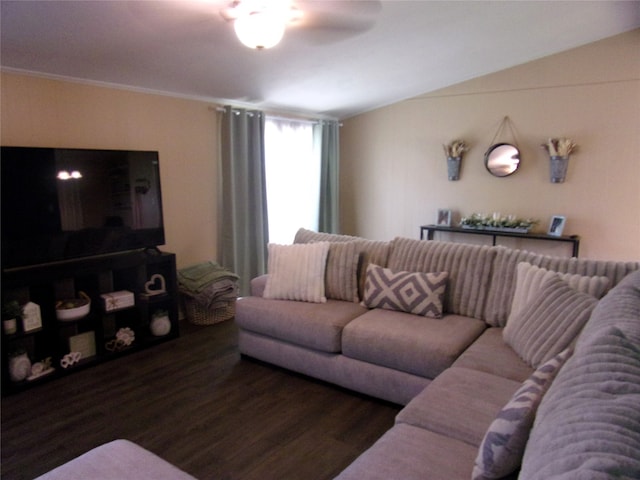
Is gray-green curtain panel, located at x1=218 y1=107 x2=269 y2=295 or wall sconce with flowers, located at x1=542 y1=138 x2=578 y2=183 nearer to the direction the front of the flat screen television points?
the wall sconce with flowers

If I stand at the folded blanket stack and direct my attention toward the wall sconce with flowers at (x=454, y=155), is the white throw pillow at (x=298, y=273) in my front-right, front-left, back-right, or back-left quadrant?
front-right

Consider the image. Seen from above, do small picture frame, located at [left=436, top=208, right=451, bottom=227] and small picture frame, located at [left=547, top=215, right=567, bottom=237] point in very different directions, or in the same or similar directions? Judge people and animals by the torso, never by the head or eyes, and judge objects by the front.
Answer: same or similar directions

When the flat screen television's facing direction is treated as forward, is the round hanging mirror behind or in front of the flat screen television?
in front

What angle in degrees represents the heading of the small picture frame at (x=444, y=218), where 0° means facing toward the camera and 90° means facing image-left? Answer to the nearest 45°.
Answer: approximately 45°

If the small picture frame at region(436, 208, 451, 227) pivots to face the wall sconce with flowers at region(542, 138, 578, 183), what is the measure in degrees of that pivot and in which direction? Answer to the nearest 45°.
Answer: approximately 135° to its left

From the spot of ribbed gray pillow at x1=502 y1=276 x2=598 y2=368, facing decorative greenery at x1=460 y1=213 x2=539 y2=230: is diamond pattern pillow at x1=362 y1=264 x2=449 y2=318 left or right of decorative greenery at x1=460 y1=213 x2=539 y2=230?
left

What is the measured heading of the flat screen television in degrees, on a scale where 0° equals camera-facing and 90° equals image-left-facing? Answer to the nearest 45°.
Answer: approximately 315°

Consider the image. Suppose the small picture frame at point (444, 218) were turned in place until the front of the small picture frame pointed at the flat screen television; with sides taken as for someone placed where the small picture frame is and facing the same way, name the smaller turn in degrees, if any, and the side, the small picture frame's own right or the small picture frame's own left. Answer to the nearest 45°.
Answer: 0° — it already faces it

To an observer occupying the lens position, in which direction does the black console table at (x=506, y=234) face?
facing the viewer and to the left of the viewer
